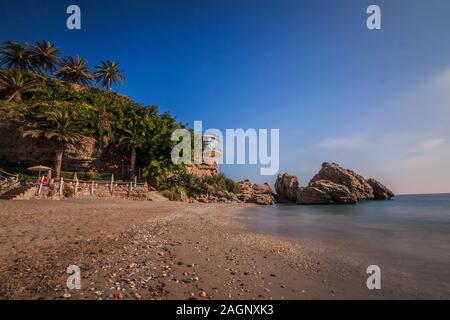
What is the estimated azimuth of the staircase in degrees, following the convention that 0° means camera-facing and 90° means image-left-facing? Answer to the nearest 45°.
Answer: approximately 315°

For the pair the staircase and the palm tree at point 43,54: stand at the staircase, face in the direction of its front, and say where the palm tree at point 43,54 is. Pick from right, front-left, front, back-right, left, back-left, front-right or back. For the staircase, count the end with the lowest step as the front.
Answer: back-left

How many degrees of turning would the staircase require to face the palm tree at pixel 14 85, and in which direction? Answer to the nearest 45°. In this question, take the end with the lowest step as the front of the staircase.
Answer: approximately 135° to its left

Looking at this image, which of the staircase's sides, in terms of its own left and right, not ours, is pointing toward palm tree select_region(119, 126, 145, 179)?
left

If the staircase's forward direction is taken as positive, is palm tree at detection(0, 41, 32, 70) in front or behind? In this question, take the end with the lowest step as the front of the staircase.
behind
